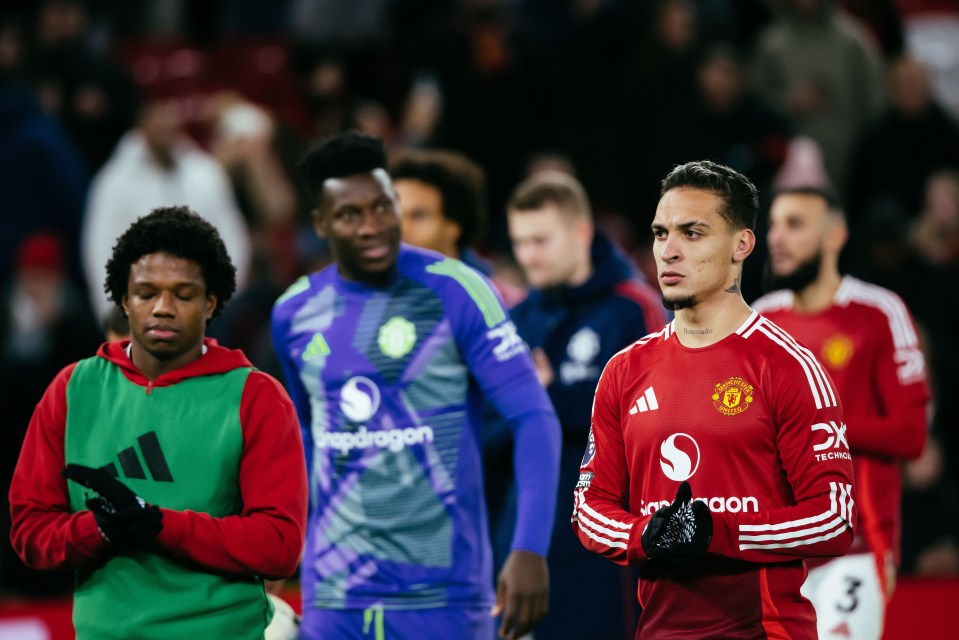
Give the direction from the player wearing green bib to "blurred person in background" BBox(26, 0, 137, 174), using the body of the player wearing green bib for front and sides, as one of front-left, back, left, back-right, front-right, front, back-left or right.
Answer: back

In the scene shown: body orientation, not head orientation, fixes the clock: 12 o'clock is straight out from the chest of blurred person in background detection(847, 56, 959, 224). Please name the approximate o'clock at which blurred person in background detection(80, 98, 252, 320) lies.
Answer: blurred person in background detection(80, 98, 252, 320) is roughly at 2 o'clock from blurred person in background detection(847, 56, 959, 224).

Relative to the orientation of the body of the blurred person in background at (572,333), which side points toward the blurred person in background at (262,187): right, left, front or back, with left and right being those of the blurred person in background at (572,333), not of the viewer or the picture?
right

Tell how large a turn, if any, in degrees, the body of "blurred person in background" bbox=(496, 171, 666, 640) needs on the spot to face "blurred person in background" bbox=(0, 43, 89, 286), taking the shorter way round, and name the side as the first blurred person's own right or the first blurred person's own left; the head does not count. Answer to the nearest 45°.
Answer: approximately 90° to the first blurred person's own right

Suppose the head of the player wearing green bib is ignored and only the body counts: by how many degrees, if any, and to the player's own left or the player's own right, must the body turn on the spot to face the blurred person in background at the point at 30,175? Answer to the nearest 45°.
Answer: approximately 180°

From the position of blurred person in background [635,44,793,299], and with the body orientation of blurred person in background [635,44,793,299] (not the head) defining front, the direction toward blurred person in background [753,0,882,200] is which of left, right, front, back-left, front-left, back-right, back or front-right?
back-left

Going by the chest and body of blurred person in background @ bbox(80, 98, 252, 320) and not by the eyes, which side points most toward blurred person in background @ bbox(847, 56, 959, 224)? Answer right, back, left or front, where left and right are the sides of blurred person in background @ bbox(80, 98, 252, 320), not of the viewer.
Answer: left

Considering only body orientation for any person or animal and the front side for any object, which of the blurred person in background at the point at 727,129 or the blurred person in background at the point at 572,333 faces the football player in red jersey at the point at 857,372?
the blurred person in background at the point at 727,129

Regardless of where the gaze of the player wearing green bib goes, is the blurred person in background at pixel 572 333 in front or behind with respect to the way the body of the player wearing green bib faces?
behind

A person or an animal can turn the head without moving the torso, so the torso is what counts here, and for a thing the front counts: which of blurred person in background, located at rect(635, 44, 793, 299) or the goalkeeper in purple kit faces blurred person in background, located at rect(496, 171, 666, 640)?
blurred person in background, located at rect(635, 44, 793, 299)

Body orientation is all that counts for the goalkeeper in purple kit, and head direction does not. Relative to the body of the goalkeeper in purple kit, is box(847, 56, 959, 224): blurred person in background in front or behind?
behind

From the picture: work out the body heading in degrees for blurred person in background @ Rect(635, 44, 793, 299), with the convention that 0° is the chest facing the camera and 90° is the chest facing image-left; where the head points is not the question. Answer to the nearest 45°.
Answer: approximately 0°

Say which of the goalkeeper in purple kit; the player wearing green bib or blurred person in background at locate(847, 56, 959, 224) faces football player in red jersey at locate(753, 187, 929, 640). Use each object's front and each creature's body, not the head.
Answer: the blurred person in background
